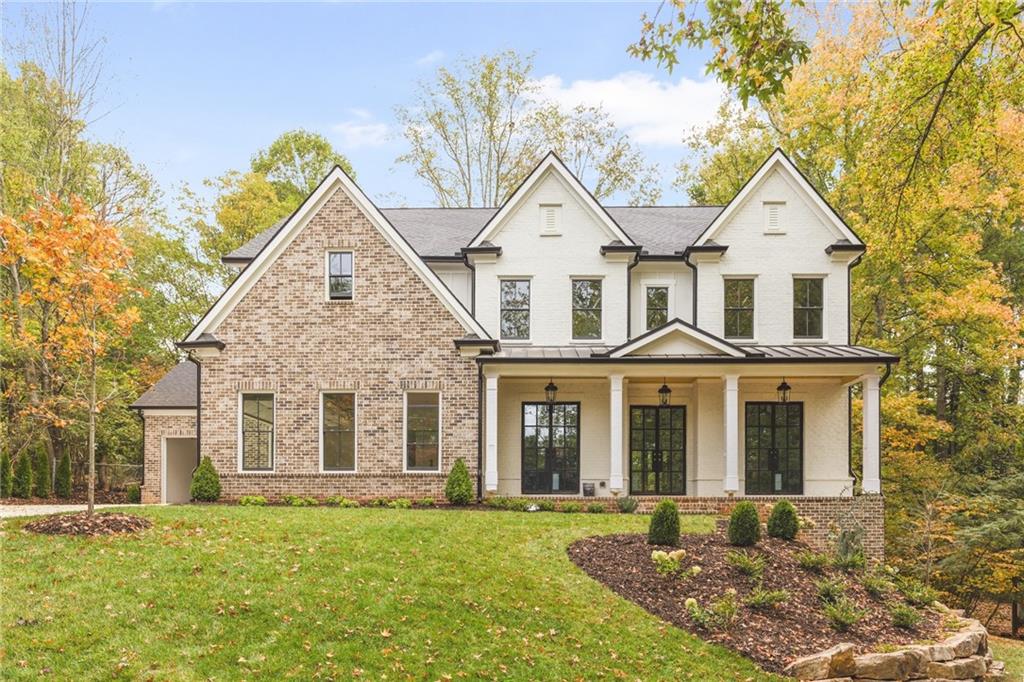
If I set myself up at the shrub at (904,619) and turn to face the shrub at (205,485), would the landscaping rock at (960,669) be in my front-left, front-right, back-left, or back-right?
back-left

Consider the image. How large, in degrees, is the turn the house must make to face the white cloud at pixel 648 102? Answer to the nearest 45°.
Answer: approximately 180°

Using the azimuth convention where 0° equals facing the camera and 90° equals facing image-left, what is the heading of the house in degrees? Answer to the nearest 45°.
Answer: approximately 0°

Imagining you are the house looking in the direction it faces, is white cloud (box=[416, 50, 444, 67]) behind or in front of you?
behind

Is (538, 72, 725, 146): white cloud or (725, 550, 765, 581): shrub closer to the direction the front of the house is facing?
the shrub

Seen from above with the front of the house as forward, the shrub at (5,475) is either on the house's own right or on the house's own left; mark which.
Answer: on the house's own right

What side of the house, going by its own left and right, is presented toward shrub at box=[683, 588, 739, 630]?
front
